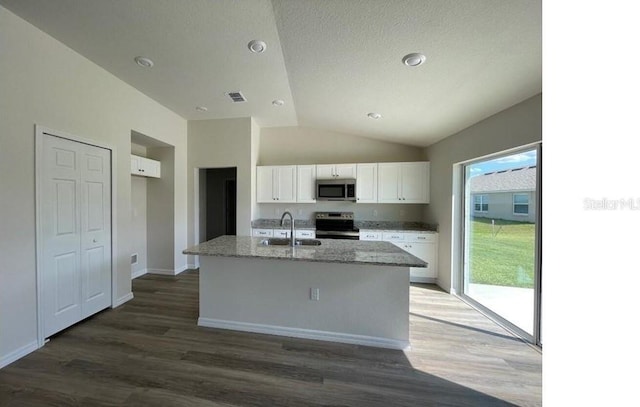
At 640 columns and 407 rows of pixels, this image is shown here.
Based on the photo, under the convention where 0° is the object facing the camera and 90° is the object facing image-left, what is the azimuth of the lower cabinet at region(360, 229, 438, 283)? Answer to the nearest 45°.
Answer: approximately 0°

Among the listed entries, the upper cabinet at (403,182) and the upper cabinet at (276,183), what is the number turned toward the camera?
2

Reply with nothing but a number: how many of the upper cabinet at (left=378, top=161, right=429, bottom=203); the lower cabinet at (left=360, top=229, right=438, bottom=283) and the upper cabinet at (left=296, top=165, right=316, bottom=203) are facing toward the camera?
3

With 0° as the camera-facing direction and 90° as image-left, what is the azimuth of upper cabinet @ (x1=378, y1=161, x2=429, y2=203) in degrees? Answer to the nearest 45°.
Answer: approximately 0°

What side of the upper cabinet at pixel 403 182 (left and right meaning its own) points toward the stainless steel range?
right

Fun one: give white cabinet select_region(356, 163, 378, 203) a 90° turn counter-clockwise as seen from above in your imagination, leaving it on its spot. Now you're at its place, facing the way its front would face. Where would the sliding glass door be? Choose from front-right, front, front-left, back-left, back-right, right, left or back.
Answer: front-right

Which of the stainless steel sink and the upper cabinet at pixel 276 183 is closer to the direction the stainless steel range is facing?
the stainless steel sink

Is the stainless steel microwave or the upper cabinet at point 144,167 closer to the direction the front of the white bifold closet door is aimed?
the stainless steel microwave
